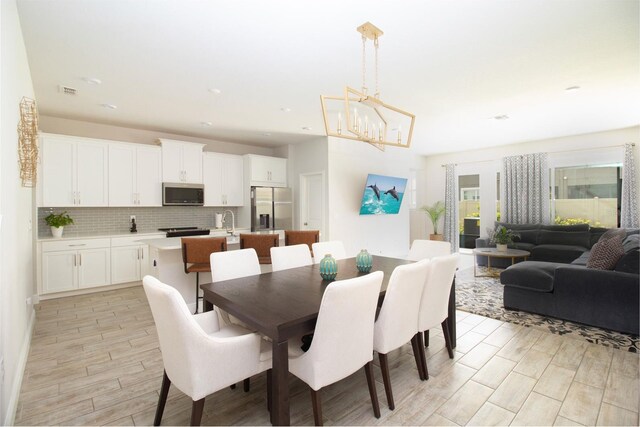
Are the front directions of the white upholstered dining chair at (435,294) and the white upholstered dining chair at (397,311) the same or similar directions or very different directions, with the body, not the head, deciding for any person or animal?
same or similar directions

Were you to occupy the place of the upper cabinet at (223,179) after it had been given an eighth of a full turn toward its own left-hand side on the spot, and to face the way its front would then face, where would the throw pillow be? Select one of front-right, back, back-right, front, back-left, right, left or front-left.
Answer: front

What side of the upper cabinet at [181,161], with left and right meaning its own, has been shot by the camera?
front

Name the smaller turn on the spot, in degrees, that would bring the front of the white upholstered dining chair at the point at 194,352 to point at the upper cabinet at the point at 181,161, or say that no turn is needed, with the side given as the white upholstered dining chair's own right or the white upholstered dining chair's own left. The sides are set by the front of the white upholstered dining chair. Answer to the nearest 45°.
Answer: approximately 45° to the white upholstered dining chair's own left

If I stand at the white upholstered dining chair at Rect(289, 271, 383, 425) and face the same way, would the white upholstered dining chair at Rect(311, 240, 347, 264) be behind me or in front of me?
in front

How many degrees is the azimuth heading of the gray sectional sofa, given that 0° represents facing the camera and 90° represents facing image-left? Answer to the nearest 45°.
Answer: approximately 90°

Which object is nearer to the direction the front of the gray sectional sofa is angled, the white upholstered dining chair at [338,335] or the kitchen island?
the kitchen island

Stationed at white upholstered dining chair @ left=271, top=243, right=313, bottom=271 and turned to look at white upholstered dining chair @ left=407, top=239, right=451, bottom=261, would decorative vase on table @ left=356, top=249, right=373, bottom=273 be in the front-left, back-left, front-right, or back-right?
front-right

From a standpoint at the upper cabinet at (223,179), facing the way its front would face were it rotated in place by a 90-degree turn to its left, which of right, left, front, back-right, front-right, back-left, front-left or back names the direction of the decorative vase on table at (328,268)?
right

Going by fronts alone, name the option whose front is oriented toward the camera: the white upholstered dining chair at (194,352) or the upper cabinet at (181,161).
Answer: the upper cabinet

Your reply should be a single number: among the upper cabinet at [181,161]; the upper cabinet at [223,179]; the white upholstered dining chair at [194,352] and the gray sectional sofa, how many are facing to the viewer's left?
1

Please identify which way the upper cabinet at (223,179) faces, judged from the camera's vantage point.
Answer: facing the viewer

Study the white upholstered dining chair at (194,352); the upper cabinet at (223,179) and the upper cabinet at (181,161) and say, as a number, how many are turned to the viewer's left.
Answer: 0

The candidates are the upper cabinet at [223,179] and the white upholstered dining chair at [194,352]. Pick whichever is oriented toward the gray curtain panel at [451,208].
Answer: the white upholstered dining chair

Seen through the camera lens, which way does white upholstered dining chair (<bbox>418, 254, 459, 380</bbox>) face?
facing away from the viewer and to the left of the viewer

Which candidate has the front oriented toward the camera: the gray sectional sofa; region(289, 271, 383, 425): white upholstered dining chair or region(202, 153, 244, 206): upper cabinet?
the upper cabinet

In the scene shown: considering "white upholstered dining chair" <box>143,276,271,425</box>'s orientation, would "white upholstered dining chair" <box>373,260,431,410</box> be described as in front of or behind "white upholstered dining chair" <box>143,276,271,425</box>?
in front
